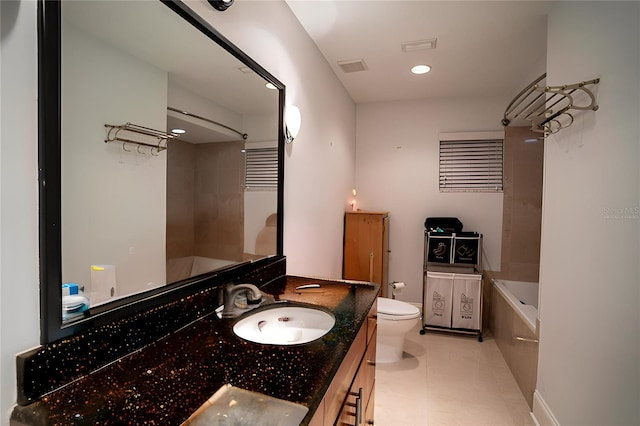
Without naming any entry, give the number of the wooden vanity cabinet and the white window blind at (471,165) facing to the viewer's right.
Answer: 1

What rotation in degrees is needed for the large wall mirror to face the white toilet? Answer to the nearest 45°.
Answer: approximately 90° to its left

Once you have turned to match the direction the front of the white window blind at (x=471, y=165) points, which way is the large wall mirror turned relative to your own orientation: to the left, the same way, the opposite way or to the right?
to the left

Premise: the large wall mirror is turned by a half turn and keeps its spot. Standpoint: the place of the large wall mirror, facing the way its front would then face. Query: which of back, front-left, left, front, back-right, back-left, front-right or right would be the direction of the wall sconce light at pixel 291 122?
right

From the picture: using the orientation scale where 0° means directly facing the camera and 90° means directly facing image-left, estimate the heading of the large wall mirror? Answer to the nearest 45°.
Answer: approximately 315°

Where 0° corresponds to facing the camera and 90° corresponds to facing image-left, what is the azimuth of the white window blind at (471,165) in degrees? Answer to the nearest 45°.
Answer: approximately 0°

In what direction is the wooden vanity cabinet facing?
to the viewer's right

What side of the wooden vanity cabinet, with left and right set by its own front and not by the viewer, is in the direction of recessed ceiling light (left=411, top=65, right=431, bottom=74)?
left

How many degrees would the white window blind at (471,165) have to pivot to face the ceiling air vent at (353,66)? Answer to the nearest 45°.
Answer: approximately 45° to its right
